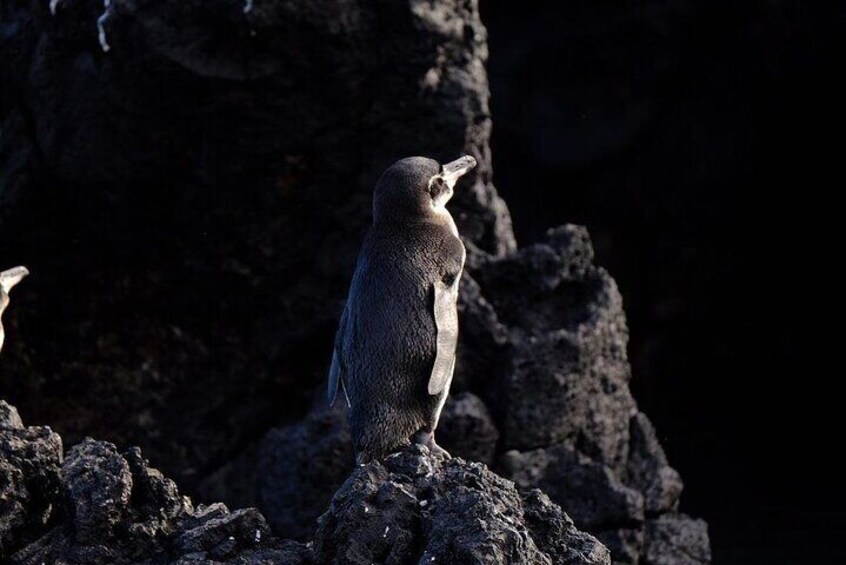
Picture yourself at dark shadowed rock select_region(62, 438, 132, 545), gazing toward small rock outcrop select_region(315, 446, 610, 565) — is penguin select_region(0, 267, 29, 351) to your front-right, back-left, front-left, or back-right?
back-left

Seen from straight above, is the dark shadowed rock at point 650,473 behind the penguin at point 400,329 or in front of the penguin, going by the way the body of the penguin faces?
in front

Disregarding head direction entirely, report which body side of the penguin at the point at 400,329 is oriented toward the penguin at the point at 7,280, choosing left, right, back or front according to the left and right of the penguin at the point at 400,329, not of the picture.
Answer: left

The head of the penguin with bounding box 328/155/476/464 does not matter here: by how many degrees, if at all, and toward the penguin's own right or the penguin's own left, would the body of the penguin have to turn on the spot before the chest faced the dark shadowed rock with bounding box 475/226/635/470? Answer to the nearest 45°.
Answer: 0° — it already faces it

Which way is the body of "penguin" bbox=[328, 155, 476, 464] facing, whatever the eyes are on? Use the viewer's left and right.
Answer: facing away from the viewer and to the right of the viewer
